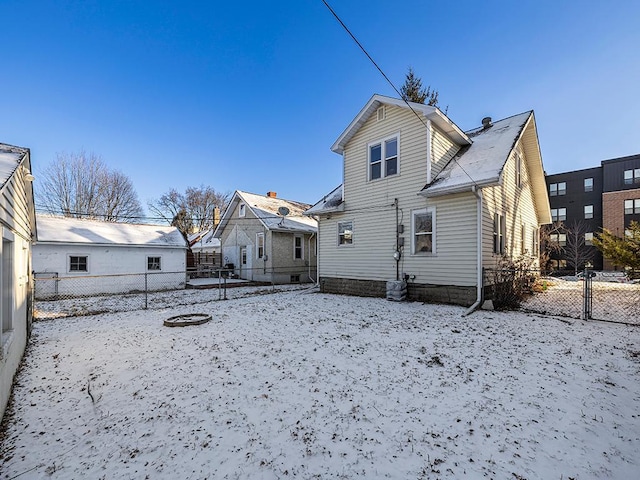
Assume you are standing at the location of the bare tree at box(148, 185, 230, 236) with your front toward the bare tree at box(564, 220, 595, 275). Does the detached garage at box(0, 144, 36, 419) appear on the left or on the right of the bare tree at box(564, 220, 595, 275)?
right

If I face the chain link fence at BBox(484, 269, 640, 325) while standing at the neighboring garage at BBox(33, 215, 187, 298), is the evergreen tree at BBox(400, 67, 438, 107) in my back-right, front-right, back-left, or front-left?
front-left

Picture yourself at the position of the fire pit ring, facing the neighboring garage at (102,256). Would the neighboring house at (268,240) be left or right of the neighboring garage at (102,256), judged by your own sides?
right

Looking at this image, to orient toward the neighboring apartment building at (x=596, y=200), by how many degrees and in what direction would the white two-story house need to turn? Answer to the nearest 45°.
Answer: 0° — it already faces it

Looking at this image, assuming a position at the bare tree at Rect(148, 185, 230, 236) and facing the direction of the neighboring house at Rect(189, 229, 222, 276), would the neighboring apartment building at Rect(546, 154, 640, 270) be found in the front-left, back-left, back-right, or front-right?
front-left

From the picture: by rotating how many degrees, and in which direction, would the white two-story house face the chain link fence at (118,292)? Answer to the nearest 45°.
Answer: approximately 135° to its left

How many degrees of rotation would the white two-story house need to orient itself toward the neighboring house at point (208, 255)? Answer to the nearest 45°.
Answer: approximately 90° to its left

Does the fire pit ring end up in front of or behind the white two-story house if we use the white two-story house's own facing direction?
behind

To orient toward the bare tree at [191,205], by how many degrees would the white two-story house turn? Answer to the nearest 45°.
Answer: approximately 90° to its left

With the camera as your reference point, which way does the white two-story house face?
facing away from the viewer and to the right of the viewer
